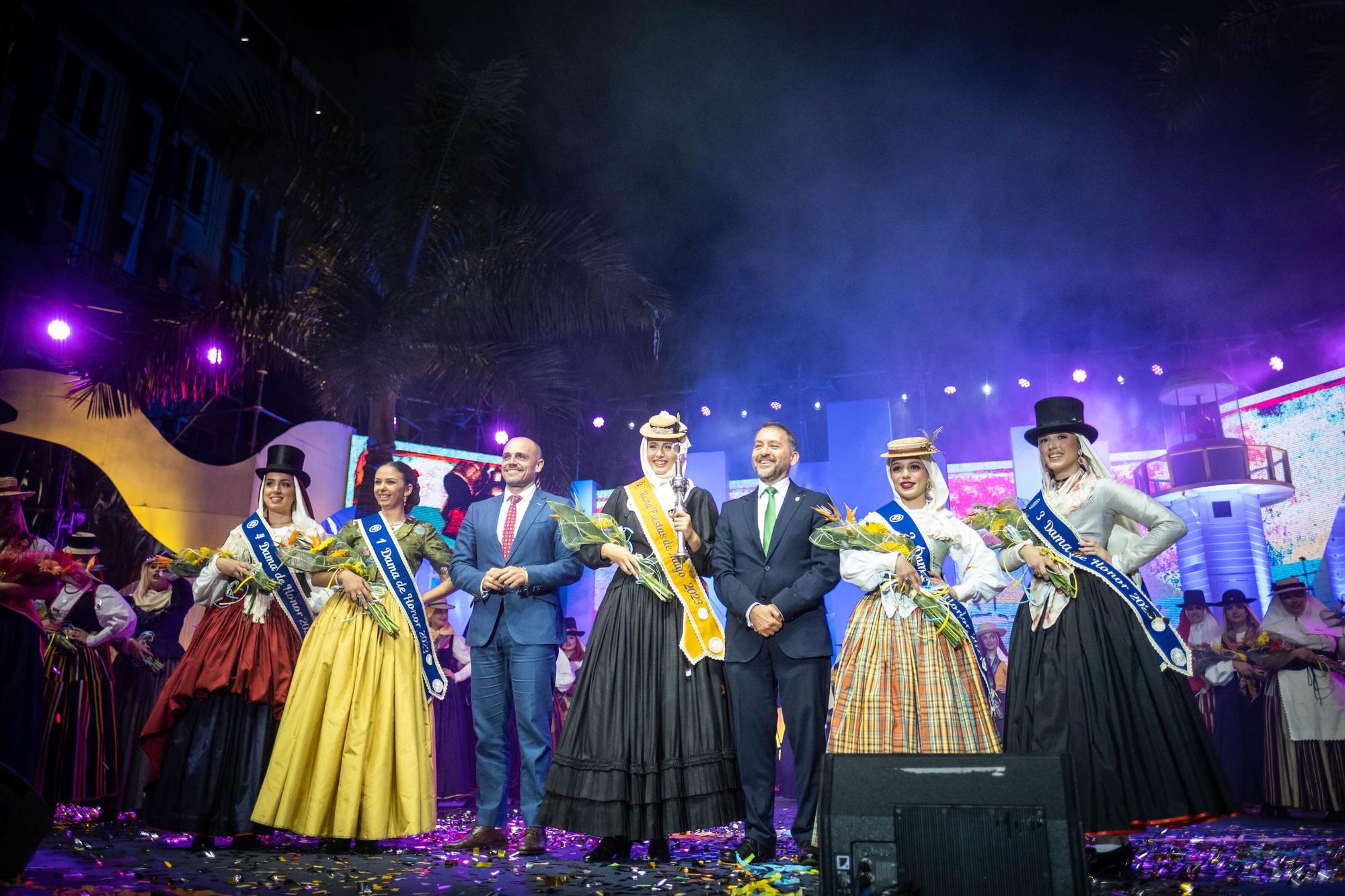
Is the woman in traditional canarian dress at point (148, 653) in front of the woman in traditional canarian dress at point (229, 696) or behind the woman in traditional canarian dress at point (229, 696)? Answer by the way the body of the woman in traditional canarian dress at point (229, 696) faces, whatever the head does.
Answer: behind

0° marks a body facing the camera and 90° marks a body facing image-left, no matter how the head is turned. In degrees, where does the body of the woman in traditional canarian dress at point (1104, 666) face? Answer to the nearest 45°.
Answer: approximately 45°

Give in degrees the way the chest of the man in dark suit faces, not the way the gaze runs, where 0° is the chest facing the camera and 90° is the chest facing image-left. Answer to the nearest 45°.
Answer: approximately 0°

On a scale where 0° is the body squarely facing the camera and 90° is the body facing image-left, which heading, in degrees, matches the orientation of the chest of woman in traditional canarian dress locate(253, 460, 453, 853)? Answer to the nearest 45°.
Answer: approximately 0°

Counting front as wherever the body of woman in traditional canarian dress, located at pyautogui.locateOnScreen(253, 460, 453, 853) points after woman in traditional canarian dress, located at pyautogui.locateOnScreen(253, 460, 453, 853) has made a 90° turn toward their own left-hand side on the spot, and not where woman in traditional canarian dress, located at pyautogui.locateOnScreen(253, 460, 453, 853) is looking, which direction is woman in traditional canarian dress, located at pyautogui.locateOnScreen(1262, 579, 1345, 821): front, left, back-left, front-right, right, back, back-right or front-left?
front

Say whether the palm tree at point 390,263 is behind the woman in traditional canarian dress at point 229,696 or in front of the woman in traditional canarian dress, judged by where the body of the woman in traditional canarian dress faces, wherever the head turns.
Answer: behind

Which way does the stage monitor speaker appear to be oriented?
away from the camera

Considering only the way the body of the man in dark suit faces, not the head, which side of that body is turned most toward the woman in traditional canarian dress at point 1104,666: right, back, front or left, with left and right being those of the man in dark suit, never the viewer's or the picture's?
left

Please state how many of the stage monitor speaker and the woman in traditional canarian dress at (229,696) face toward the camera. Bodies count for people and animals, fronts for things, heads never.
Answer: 1
